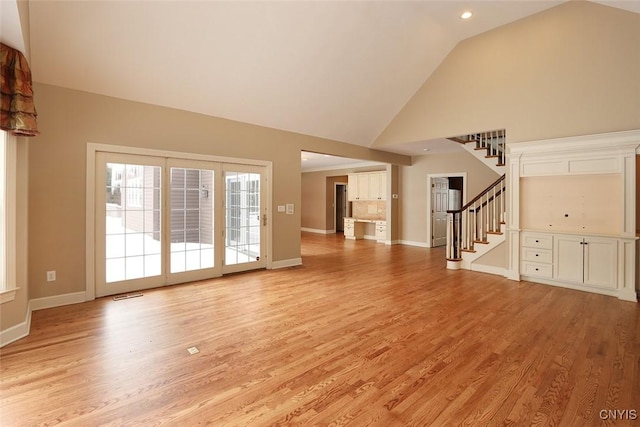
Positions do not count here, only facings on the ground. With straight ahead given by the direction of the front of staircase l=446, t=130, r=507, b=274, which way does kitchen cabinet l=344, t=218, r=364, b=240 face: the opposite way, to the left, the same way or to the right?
to the left

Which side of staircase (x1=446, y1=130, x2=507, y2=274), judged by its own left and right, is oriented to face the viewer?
left

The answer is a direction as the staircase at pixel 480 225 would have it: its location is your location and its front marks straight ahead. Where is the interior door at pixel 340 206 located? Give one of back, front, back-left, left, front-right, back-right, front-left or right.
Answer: front-right

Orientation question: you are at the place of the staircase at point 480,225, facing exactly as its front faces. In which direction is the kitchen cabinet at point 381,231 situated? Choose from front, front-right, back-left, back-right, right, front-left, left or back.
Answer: front-right

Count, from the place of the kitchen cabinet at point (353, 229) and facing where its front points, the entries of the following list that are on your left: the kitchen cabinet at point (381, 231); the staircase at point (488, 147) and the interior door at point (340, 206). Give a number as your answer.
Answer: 2

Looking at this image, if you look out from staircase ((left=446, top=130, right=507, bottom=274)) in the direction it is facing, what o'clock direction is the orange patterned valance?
The orange patterned valance is roughly at 10 o'clock from the staircase.

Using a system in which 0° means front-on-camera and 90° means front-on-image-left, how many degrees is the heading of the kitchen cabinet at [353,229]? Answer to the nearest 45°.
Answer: approximately 45°

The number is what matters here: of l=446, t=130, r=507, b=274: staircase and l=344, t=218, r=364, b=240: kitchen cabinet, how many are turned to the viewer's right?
0
